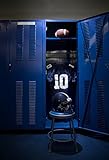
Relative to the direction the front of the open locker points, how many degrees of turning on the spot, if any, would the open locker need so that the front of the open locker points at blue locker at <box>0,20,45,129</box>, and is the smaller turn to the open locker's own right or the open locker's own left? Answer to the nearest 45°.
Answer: approximately 45° to the open locker's own right

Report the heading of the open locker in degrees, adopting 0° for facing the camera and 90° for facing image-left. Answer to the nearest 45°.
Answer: approximately 0°

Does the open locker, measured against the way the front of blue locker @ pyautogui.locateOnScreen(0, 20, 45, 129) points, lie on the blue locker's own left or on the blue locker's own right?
on the blue locker's own left

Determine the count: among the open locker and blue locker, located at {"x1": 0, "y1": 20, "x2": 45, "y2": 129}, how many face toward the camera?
2
